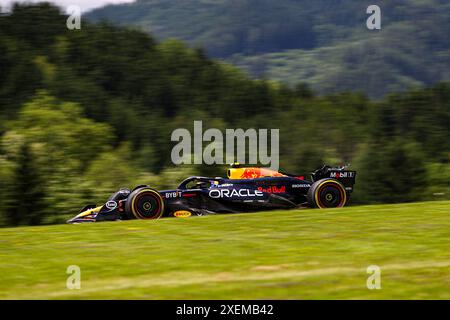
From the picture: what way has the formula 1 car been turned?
to the viewer's left
